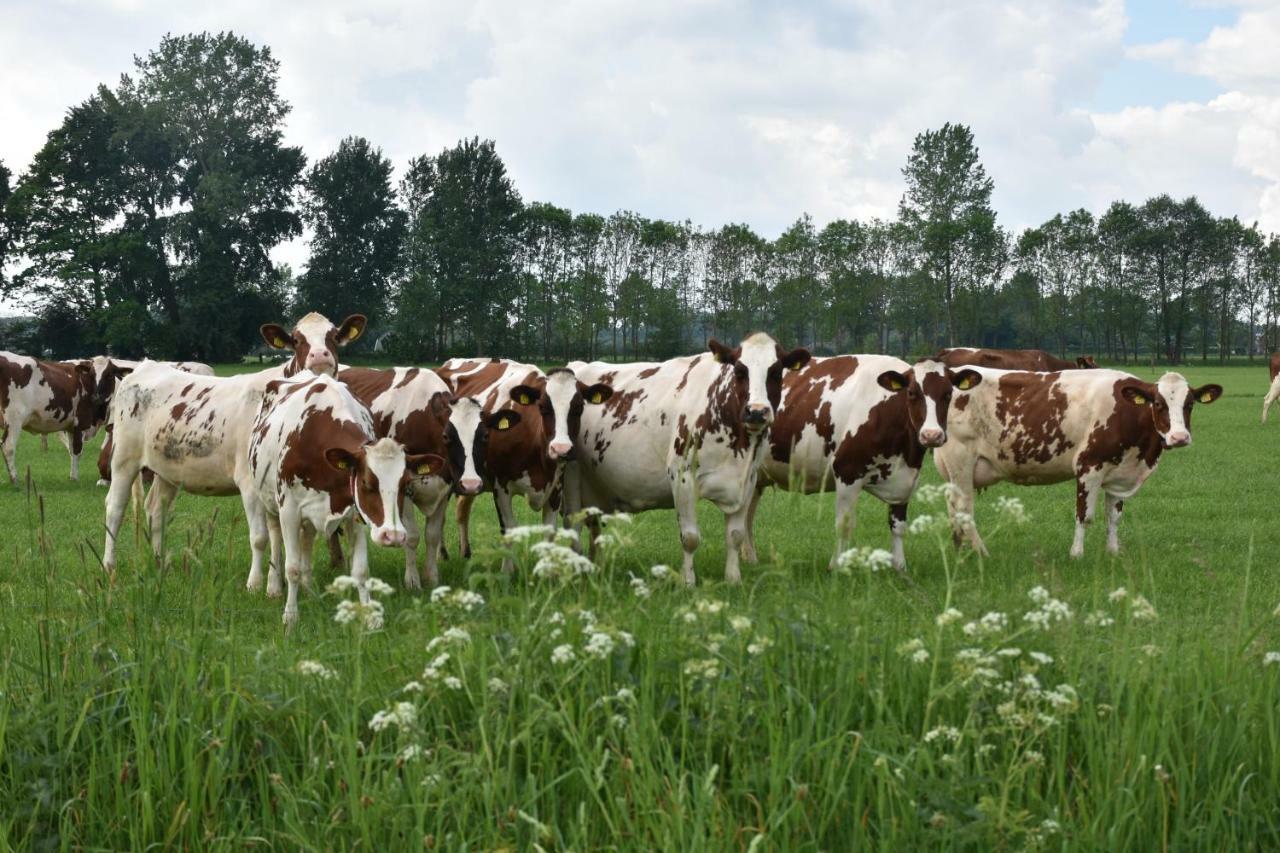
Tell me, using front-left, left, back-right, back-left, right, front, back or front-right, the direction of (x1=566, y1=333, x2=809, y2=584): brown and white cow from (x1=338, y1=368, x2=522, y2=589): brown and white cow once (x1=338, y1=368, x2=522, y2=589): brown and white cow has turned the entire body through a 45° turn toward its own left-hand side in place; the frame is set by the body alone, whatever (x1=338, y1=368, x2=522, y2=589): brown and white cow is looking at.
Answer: front

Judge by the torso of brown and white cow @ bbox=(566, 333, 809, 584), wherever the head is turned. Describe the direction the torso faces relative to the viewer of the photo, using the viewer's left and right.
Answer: facing the viewer and to the right of the viewer

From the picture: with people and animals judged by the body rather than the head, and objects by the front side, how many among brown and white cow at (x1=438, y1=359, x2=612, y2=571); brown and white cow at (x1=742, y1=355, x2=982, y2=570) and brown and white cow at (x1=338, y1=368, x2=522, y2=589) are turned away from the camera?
0

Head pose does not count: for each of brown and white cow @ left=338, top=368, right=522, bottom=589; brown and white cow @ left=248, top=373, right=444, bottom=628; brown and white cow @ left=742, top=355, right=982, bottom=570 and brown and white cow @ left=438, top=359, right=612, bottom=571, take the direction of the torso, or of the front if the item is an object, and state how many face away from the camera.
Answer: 0

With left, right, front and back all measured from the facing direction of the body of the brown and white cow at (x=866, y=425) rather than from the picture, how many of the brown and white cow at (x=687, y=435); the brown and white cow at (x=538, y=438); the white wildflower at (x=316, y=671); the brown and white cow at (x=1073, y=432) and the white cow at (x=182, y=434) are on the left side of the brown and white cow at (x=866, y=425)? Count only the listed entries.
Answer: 1

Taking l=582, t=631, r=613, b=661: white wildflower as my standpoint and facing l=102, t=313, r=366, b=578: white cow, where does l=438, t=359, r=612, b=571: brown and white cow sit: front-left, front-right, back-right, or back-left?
front-right

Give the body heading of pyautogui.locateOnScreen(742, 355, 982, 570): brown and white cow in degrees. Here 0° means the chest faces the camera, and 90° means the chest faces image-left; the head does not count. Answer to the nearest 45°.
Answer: approximately 315°

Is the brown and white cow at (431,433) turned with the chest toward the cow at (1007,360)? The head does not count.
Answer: no

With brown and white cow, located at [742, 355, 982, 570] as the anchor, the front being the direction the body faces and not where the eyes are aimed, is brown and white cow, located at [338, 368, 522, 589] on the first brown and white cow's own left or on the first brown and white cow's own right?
on the first brown and white cow's own right

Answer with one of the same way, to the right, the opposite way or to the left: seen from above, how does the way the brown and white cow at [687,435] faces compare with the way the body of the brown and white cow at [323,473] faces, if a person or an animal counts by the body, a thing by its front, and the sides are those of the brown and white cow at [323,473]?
the same way

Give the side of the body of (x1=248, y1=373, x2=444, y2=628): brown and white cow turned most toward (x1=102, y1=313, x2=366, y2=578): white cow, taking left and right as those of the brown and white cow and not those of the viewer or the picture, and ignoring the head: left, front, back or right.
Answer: back

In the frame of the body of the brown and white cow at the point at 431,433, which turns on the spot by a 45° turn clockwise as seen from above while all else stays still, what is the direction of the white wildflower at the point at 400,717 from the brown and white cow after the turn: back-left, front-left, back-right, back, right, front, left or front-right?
front
